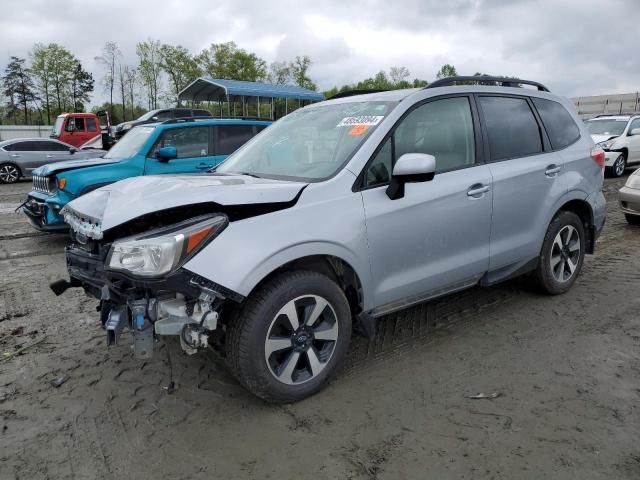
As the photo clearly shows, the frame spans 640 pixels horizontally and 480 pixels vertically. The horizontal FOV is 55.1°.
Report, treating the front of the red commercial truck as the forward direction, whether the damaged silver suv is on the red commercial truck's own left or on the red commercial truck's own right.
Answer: on the red commercial truck's own left

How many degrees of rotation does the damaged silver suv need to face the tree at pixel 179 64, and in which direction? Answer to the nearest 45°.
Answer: approximately 135° to its right

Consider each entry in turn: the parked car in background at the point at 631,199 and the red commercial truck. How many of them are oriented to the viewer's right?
0

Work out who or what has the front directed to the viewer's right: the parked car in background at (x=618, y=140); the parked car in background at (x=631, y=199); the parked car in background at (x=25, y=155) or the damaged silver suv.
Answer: the parked car in background at (x=25, y=155)

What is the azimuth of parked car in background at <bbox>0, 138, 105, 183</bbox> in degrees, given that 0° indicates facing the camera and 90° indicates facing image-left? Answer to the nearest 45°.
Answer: approximately 270°

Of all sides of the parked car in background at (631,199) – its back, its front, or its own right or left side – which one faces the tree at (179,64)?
right

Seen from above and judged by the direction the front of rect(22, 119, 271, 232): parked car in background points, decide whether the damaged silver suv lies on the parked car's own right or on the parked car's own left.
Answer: on the parked car's own left

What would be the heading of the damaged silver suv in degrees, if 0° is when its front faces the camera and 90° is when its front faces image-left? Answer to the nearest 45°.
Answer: approximately 45°

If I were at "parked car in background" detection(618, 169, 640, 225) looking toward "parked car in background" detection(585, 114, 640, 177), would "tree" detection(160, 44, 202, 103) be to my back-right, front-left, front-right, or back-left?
front-left

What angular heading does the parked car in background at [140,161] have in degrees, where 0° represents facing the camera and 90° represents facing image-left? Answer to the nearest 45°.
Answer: approximately 45°

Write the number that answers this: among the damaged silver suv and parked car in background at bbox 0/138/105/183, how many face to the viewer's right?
1

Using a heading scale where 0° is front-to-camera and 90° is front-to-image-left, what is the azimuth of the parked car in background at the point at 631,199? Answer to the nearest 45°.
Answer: approximately 45°

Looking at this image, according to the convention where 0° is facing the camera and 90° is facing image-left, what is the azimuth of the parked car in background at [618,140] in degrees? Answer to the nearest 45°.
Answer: approximately 45°

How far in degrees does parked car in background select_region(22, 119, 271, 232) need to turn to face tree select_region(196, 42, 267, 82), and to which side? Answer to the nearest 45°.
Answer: approximately 135° to its right
